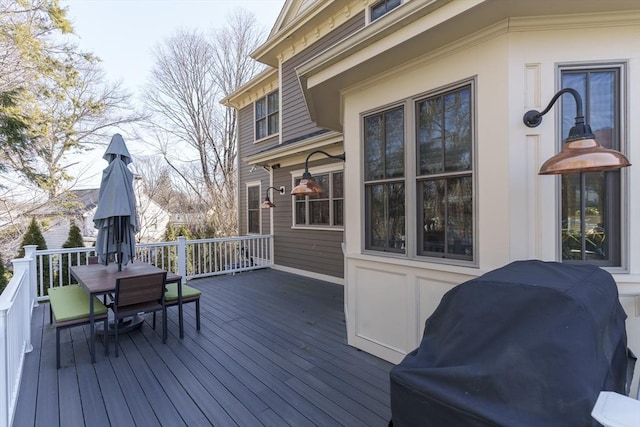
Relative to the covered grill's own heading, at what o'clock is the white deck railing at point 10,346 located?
The white deck railing is roughly at 1 o'clock from the covered grill.

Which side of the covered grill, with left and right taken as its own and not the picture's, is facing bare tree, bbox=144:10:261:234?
right

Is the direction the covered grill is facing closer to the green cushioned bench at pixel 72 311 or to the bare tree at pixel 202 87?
the green cushioned bench

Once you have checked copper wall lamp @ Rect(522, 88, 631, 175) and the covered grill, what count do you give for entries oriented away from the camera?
0

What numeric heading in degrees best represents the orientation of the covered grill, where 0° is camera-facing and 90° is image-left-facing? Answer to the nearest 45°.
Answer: approximately 45°
